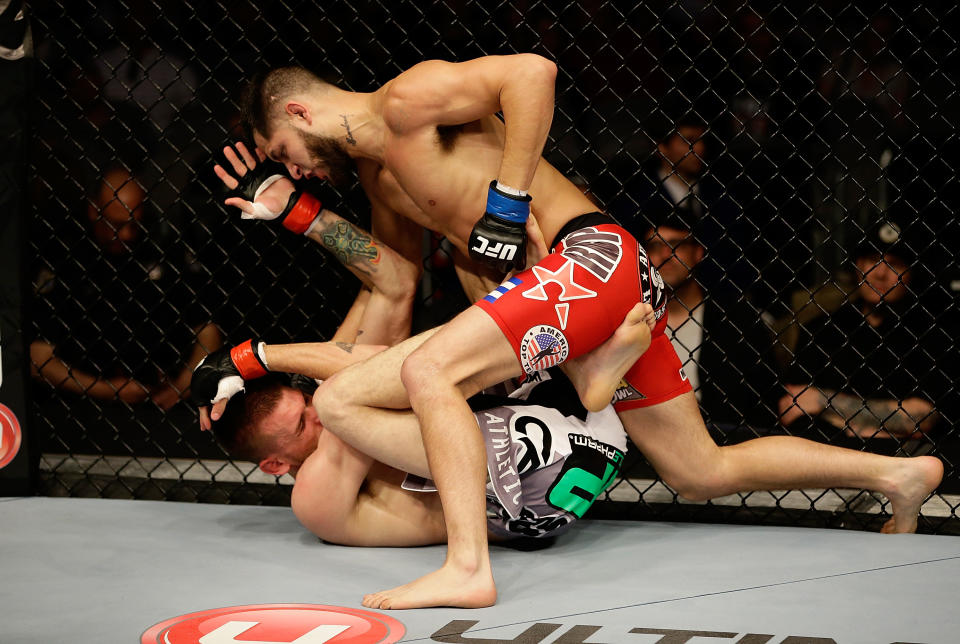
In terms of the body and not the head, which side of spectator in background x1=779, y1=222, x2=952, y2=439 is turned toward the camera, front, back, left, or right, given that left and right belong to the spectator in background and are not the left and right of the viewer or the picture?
front

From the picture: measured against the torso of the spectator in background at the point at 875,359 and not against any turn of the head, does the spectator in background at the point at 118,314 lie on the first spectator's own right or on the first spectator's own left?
on the first spectator's own right

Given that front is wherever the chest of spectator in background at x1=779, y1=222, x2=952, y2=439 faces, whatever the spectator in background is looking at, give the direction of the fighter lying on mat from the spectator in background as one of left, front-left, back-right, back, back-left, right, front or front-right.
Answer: front-right

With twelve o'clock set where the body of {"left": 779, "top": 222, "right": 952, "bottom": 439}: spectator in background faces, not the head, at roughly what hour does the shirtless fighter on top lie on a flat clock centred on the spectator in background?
The shirtless fighter on top is roughly at 1 o'clock from the spectator in background.
